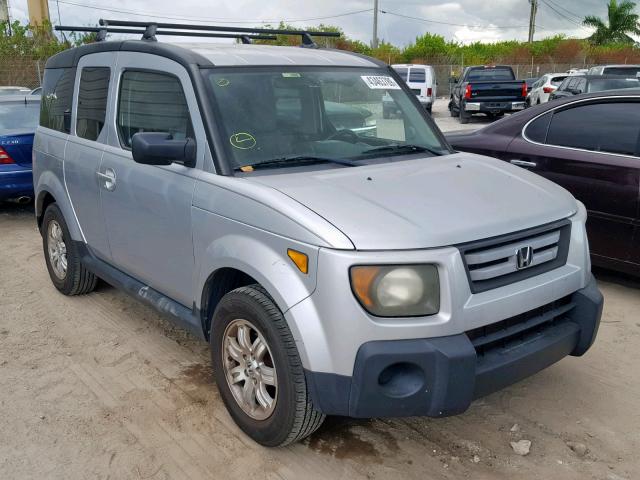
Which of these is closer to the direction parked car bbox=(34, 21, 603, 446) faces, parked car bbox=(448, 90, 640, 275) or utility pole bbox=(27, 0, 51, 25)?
the parked car

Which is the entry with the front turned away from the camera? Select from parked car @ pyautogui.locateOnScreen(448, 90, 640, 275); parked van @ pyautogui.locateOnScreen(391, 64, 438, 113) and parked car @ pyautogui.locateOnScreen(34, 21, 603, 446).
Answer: parked van @ pyautogui.locateOnScreen(391, 64, 438, 113)

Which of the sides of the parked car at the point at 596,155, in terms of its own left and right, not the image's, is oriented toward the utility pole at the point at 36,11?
back

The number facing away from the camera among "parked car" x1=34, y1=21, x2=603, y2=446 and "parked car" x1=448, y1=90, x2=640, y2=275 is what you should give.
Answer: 0

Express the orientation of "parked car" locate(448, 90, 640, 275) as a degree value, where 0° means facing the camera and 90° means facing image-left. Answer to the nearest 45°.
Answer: approximately 315°

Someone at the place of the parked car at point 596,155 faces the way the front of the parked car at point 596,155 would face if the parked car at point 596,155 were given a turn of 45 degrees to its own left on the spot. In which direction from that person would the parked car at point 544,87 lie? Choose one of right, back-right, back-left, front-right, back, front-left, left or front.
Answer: left

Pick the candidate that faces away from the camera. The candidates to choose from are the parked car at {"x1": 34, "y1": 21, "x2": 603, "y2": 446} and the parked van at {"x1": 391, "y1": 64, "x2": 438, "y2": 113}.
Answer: the parked van at {"x1": 391, "y1": 64, "x2": 438, "y2": 113}

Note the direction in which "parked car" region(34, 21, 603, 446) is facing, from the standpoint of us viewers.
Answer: facing the viewer and to the right of the viewer

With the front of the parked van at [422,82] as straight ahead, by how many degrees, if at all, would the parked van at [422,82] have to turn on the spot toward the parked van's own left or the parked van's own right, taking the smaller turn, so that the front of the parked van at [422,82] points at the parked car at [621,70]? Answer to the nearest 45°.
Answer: approximately 135° to the parked van's own right

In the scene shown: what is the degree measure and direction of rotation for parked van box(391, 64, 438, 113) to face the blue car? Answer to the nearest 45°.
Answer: approximately 180°

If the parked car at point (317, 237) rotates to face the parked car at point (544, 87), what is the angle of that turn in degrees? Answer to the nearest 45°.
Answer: approximately 135° to its left

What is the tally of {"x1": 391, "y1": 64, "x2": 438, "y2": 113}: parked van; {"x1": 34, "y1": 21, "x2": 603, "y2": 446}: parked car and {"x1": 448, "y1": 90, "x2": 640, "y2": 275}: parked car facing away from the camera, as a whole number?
1

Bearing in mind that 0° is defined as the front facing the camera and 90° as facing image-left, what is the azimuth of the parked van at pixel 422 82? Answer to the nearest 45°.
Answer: approximately 180°
